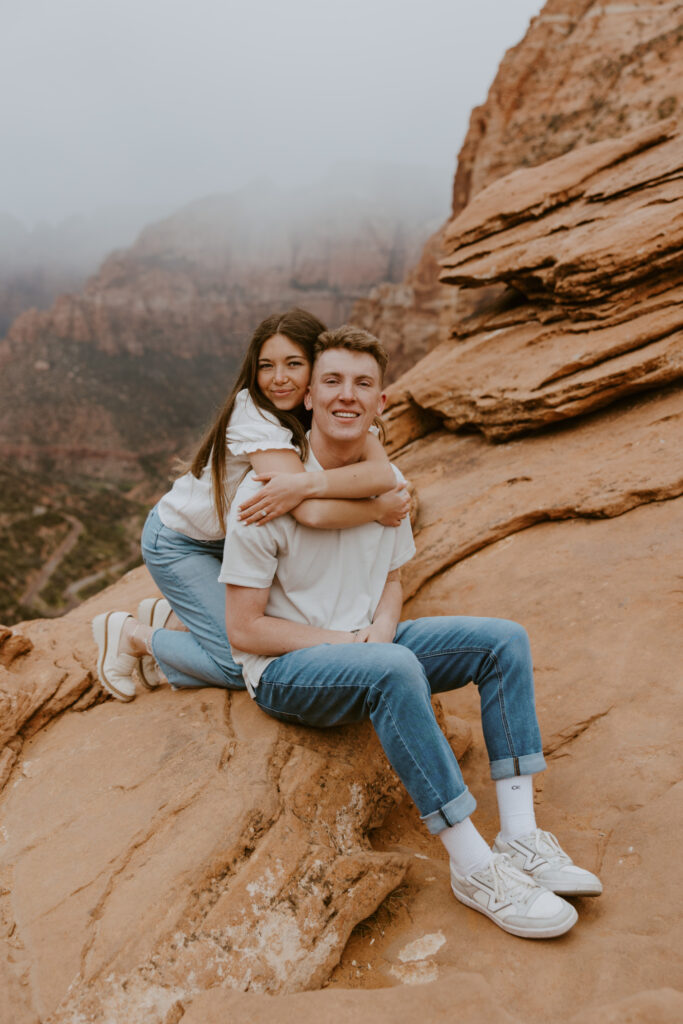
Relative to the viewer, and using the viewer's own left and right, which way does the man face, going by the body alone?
facing the viewer and to the right of the viewer

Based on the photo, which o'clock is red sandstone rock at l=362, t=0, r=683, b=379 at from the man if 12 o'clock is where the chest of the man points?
The red sandstone rock is roughly at 8 o'clock from the man.

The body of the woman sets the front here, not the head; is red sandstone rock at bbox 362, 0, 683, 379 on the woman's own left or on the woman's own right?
on the woman's own left

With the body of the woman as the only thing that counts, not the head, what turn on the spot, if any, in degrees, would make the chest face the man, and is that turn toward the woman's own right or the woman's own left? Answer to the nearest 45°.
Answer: approximately 45° to the woman's own right

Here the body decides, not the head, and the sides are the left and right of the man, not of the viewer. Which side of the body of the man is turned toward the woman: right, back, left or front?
back

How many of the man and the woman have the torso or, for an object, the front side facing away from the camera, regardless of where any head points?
0
